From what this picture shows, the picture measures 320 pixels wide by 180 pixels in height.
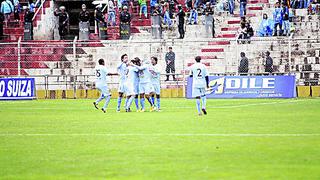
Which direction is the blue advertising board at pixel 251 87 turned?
toward the camera

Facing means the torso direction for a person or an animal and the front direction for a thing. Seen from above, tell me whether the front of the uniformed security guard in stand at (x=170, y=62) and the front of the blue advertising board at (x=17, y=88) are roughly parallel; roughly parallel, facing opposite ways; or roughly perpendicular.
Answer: roughly parallel

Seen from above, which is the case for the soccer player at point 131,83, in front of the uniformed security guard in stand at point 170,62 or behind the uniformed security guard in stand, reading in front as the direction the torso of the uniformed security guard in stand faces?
in front

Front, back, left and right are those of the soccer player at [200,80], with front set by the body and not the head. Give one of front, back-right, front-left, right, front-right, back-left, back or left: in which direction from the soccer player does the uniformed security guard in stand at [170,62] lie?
front

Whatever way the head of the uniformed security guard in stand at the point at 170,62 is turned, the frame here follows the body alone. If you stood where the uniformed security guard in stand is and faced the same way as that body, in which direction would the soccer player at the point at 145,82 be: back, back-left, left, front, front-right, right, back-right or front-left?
front

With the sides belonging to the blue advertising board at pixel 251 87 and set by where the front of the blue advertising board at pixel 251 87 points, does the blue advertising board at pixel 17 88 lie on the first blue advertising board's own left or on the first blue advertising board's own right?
on the first blue advertising board's own right

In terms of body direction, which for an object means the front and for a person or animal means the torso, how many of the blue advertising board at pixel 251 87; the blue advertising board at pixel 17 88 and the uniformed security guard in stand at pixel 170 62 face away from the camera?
0

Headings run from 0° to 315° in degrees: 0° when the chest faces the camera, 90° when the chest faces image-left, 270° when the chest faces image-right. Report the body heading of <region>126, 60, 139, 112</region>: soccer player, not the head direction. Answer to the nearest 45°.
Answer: approximately 225°

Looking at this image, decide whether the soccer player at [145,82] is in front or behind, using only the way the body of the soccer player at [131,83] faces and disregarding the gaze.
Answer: in front

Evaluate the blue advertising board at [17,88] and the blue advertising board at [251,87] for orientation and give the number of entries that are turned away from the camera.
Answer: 0

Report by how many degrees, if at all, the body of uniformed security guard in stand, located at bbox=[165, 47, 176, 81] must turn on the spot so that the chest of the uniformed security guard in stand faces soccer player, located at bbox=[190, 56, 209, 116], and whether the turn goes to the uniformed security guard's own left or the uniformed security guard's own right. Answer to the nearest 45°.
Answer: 0° — they already face them

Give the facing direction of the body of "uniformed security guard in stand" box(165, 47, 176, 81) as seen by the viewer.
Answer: toward the camera
